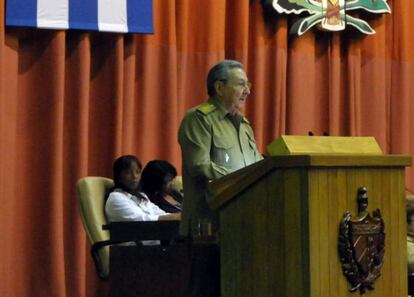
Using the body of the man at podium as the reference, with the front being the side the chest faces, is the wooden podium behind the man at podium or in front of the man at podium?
in front

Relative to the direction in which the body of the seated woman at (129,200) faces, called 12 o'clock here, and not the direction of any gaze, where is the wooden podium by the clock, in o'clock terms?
The wooden podium is roughly at 1 o'clock from the seated woman.

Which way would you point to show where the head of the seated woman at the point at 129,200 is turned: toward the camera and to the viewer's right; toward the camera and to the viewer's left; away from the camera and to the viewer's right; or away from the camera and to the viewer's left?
toward the camera and to the viewer's right

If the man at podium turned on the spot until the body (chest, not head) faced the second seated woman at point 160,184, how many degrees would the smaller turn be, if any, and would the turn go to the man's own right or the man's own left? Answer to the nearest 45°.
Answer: approximately 135° to the man's own left

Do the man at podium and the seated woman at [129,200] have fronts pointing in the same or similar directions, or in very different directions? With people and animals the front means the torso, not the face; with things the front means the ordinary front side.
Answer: same or similar directions

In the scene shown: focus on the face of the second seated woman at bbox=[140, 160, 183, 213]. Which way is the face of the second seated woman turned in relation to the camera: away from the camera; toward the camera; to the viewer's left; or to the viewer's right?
to the viewer's right

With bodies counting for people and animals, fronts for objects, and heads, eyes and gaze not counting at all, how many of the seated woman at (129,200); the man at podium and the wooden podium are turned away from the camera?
0

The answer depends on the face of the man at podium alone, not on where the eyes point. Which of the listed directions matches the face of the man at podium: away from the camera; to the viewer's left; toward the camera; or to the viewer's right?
to the viewer's right

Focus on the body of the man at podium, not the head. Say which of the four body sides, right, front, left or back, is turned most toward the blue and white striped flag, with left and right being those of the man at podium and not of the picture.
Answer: back

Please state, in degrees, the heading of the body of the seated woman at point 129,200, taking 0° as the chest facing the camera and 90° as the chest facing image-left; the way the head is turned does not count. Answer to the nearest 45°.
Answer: approximately 315°
